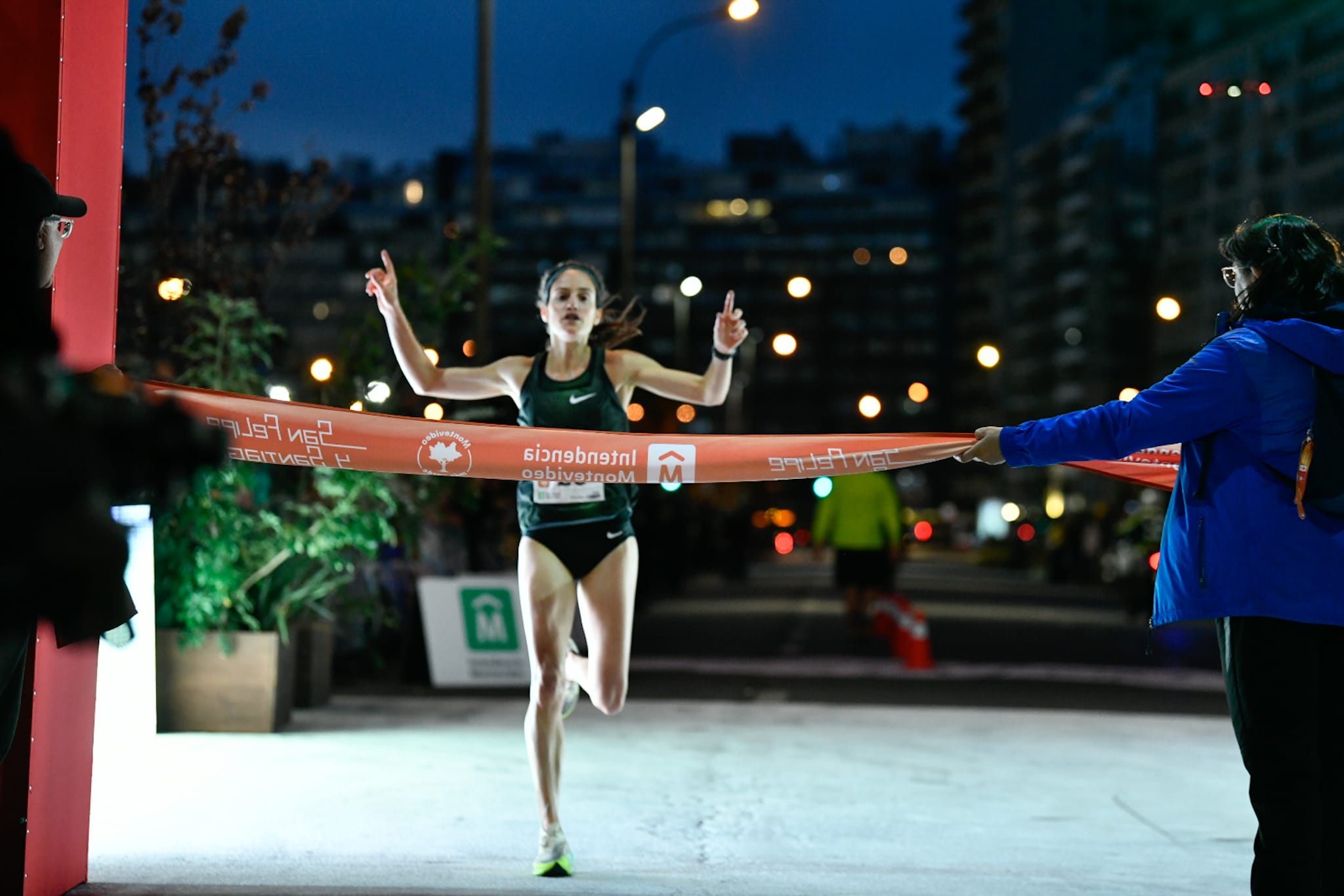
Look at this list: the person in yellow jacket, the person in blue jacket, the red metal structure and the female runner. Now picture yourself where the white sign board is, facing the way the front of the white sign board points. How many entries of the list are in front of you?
3

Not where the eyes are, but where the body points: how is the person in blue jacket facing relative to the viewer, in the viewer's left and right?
facing to the left of the viewer

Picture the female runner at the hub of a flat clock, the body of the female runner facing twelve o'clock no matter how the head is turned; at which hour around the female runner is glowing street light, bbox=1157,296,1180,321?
The glowing street light is roughly at 7 o'clock from the female runner.

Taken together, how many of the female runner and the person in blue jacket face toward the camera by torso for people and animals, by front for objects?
1

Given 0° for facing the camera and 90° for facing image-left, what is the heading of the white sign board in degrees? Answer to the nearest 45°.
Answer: approximately 0°

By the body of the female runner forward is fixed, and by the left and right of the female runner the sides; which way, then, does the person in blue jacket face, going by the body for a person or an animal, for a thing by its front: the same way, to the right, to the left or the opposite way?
to the right

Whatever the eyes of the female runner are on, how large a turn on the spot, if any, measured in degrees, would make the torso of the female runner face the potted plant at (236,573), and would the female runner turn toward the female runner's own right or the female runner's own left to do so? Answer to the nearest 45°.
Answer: approximately 135° to the female runner's own right

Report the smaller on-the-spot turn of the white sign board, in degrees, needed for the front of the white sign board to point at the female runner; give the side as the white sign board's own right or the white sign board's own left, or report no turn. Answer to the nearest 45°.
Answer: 0° — it already faces them
